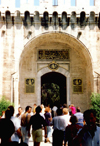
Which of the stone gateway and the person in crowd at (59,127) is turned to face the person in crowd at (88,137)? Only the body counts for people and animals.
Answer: the stone gateway

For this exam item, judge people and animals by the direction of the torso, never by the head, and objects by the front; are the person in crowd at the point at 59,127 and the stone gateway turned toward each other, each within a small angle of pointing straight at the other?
yes

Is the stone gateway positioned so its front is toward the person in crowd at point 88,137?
yes

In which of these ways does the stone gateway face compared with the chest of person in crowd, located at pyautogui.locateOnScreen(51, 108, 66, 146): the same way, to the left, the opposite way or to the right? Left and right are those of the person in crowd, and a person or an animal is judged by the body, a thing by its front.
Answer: the opposite way

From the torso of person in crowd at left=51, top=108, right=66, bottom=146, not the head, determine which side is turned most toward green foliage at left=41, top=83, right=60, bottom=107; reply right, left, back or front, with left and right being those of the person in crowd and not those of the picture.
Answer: front

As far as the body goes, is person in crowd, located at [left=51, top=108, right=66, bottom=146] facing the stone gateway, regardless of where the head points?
yes

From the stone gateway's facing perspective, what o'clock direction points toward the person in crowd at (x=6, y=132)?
The person in crowd is roughly at 12 o'clock from the stone gateway.

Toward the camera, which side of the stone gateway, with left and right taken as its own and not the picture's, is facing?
front

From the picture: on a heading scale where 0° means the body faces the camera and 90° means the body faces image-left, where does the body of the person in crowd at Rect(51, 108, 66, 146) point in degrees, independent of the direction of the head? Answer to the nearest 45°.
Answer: approximately 180°

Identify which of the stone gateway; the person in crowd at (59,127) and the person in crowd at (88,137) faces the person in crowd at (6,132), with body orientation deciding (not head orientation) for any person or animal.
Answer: the stone gateway

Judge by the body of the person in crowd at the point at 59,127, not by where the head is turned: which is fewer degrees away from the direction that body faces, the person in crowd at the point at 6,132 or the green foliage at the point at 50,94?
the green foliage
